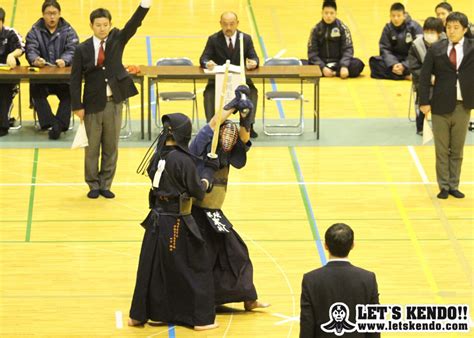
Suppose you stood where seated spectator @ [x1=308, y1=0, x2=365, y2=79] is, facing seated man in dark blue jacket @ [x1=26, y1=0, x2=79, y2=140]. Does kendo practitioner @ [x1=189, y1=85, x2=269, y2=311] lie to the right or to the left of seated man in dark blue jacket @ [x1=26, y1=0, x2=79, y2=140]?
left

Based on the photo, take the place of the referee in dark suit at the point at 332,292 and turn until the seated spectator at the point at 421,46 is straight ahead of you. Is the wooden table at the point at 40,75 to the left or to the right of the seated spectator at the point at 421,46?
left

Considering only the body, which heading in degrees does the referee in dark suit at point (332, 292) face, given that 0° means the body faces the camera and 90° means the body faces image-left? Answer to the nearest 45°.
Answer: approximately 180°

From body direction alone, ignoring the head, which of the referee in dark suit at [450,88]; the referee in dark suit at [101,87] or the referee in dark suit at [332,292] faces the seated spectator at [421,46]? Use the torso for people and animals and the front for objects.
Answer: the referee in dark suit at [332,292]

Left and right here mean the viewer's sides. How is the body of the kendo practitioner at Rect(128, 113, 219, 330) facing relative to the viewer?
facing away from the viewer and to the right of the viewer

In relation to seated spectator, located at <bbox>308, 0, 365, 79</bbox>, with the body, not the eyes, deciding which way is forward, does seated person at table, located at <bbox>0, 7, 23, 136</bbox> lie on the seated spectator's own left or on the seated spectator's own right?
on the seated spectator's own right

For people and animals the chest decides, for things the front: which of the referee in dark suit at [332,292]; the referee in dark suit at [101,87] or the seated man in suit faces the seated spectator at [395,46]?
the referee in dark suit at [332,292]

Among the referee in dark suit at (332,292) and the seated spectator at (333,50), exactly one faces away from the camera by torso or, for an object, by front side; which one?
the referee in dark suit

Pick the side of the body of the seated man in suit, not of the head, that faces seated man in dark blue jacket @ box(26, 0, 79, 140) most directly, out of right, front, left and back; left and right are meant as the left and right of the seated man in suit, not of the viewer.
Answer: right

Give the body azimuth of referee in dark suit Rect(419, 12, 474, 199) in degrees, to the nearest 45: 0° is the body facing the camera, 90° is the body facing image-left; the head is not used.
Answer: approximately 0°
